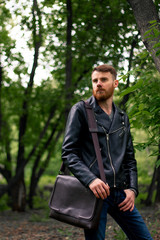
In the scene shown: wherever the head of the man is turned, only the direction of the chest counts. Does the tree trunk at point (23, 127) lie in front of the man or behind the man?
behind

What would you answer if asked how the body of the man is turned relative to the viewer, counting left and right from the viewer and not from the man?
facing the viewer and to the right of the viewer

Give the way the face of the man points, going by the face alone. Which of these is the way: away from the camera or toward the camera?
toward the camera
